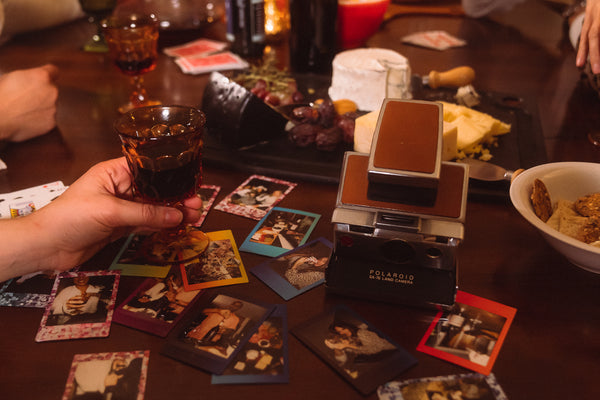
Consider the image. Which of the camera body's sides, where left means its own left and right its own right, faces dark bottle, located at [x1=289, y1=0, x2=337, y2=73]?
back

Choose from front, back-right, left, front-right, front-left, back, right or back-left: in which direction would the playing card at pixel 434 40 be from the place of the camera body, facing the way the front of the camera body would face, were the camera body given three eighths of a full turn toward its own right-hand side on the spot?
front-right

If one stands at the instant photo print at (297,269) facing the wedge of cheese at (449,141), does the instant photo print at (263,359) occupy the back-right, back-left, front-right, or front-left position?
back-right

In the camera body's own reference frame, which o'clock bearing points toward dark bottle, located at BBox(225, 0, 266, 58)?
The dark bottle is roughly at 5 o'clock from the camera body.

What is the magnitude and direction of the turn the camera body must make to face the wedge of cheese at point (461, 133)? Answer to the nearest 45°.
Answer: approximately 180°

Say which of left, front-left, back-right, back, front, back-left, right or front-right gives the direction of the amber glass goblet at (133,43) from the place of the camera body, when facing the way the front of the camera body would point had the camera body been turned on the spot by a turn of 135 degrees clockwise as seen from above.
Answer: front

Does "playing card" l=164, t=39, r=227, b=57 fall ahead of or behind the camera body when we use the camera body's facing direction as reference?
behind

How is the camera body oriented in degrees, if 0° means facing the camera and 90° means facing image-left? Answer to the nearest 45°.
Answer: approximately 0°
